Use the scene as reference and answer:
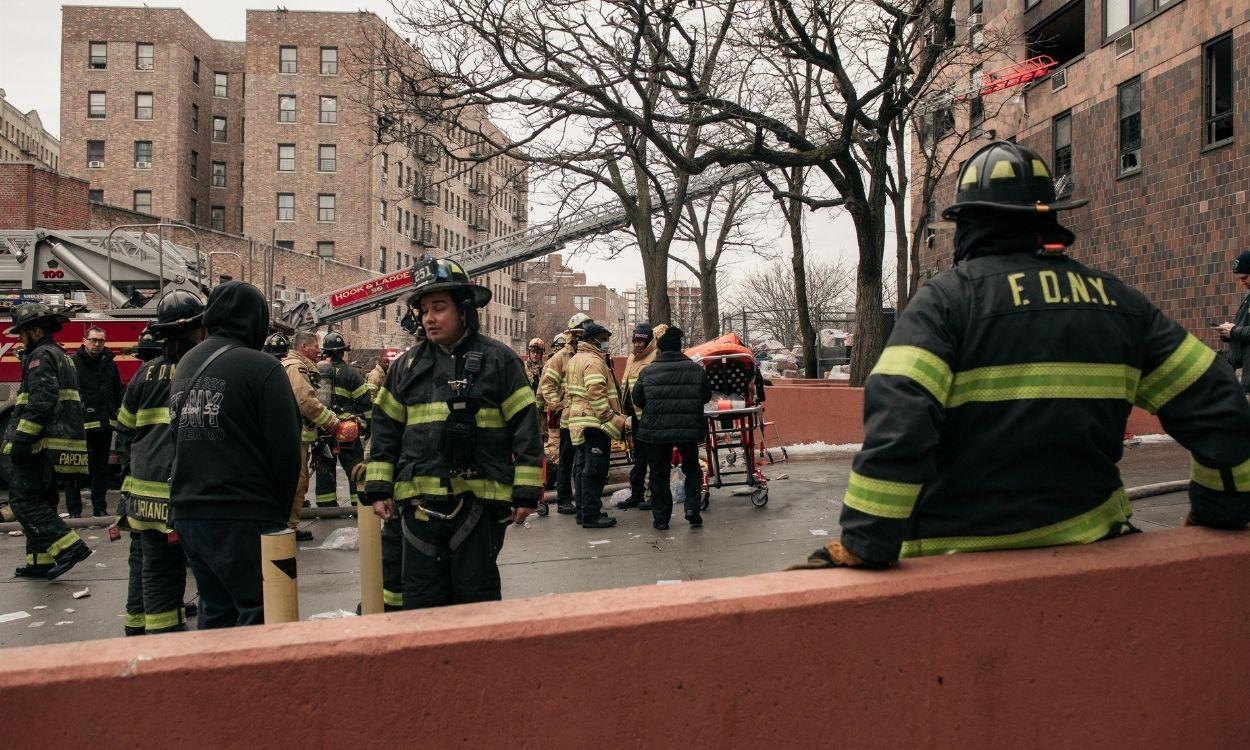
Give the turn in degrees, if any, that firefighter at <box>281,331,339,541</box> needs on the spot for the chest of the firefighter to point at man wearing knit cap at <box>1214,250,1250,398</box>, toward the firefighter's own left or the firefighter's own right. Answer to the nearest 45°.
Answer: approximately 45° to the firefighter's own right

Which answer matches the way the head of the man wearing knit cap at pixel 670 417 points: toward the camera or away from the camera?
away from the camera

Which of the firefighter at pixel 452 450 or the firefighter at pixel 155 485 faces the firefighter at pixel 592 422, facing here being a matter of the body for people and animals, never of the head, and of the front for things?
the firefighter at pixel 155 485

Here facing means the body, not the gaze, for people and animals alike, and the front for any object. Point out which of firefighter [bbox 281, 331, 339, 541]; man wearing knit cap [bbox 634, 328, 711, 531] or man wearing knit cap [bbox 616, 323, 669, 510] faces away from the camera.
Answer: man wearing knit cap [bbox 634, 328, 711, 531]

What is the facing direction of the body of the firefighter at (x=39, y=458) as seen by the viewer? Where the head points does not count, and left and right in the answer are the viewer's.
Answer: facing to the left of the viewer

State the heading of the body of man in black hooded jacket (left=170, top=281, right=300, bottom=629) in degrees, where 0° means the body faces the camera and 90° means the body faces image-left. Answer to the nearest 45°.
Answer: approximately 225°

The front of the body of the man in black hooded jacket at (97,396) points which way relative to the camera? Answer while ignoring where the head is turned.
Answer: toward the camera

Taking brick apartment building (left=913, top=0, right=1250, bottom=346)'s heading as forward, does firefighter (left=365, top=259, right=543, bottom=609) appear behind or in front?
in front

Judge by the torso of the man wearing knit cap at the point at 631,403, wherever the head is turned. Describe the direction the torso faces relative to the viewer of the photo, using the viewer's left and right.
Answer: facing the viewer and to the left of the viewer

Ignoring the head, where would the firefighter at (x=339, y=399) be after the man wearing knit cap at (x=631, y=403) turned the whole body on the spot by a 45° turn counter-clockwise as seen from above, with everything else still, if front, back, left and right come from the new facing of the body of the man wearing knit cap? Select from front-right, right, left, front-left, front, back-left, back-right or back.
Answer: right

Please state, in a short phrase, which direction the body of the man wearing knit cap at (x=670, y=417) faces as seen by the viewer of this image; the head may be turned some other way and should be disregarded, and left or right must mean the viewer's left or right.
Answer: facing away from the viewer

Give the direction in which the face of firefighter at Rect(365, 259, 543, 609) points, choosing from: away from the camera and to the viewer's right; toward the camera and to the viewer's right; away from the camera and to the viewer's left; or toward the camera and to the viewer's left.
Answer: toward the camera and to the viewer's left

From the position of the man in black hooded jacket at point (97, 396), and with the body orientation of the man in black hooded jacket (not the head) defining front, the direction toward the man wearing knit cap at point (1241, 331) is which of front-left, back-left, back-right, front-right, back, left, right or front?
front-left

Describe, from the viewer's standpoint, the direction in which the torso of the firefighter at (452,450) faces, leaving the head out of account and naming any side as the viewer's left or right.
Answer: facing the viewer
